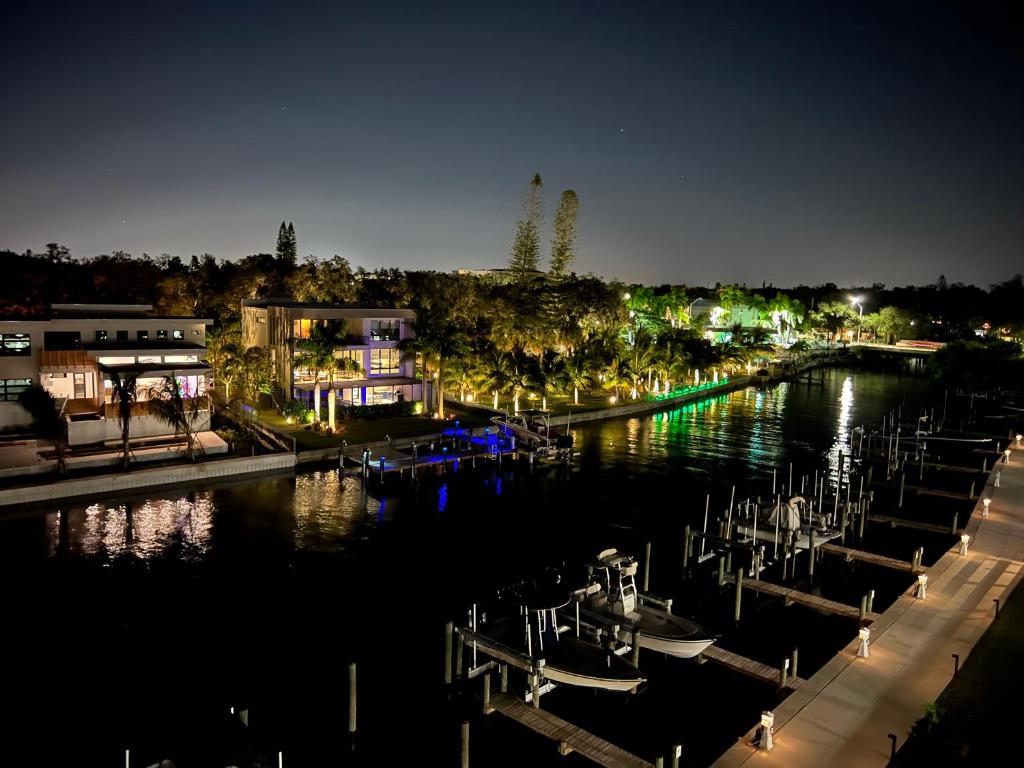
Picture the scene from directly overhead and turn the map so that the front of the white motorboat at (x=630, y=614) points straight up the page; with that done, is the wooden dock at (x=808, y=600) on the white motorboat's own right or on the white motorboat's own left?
on the white motorboat's own left

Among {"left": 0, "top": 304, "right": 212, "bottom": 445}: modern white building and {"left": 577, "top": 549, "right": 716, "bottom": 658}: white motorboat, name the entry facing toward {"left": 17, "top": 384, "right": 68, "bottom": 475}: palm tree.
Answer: the modern white building

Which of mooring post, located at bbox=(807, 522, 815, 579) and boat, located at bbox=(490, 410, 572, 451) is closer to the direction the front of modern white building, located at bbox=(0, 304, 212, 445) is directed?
the mooring post

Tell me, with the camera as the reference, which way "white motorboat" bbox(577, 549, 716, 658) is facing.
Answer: facing the viewer and to the right of the viewer

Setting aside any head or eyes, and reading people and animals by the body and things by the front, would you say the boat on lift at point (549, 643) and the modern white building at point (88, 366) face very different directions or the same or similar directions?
same or similar directions

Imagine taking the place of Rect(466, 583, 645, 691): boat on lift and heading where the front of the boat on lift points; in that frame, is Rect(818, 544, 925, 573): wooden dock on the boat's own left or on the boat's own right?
on the boat's own left

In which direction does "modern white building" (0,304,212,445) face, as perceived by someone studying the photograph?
facing the viewer

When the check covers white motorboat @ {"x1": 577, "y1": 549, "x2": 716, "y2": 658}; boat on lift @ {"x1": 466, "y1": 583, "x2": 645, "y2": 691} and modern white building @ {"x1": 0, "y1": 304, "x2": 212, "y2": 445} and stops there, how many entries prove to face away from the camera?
0

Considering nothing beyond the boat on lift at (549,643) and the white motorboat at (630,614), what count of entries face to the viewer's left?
0

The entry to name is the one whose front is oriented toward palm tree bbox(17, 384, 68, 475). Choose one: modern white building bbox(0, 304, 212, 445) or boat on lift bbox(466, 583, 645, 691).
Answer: the modern white building

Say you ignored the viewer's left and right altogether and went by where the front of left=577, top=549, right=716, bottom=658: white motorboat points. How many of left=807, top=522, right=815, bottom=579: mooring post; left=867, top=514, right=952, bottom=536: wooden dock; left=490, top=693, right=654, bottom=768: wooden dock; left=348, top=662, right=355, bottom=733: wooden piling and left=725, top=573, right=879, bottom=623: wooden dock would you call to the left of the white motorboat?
3

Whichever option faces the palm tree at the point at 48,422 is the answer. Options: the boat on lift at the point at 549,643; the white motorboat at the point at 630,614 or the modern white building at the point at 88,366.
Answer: the modern white building

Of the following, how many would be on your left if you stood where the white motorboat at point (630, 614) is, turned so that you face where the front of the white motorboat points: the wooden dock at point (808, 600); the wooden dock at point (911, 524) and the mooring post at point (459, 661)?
2
